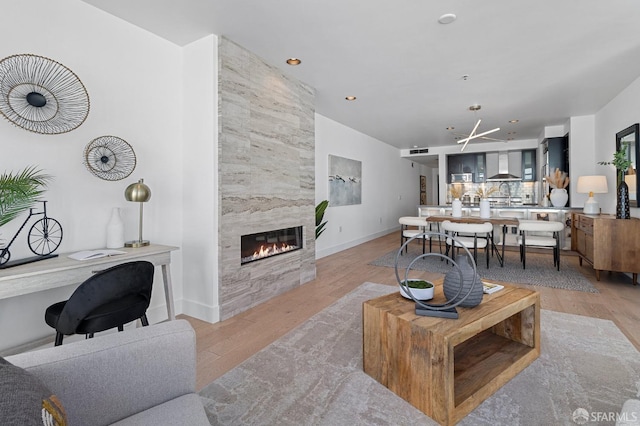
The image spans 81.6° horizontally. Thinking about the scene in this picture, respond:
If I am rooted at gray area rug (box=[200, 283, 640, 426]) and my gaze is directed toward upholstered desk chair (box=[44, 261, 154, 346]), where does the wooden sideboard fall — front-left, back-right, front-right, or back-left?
back-right

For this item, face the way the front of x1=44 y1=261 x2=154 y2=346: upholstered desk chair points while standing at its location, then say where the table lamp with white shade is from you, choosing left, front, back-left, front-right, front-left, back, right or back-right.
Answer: back-right

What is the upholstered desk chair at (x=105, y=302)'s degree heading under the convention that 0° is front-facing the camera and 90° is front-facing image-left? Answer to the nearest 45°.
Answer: approximately 135°

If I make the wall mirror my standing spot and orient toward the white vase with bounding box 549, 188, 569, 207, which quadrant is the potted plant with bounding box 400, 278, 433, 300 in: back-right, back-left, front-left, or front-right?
back-left

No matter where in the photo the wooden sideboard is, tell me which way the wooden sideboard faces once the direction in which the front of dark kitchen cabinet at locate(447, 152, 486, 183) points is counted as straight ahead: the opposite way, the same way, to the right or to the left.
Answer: to the right

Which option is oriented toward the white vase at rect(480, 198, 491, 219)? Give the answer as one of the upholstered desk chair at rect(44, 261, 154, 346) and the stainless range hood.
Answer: the stainless range hood

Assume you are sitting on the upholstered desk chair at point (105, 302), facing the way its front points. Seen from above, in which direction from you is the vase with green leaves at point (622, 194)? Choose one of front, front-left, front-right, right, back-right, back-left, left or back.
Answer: back-right

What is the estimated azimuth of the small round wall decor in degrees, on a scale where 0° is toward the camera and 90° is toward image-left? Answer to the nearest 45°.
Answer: approximately 315°
